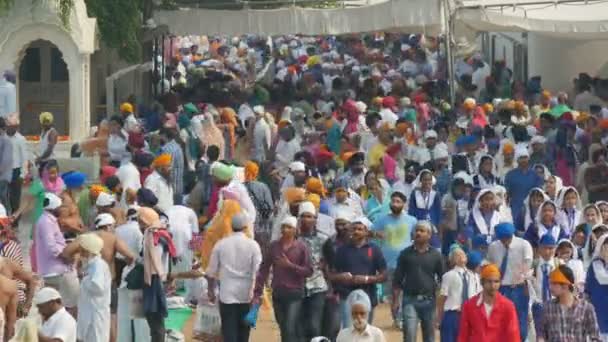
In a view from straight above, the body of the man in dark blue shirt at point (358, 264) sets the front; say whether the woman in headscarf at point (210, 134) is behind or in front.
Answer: behind

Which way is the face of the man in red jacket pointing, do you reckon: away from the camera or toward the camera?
toward the camera

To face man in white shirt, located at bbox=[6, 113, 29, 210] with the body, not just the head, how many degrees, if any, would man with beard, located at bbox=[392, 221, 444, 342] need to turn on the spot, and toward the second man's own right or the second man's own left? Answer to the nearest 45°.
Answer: approximately 135° to the second man's own right

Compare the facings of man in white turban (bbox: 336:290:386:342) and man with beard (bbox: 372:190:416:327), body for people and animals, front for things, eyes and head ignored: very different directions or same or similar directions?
same or similar directions

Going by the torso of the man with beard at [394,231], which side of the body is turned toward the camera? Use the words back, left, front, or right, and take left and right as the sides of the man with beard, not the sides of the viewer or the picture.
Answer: front

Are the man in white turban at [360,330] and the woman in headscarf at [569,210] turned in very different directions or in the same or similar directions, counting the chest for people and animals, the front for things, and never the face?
same or similar directions

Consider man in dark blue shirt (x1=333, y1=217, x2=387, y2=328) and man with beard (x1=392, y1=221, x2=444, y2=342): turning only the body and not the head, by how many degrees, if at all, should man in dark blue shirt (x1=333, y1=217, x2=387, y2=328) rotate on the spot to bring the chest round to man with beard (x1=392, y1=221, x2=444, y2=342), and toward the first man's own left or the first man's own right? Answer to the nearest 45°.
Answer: approximately 90° to the first man's own left

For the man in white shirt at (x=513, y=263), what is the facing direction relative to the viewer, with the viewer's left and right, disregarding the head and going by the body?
facing the viewer

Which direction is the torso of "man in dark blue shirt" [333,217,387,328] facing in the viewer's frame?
toward the camera

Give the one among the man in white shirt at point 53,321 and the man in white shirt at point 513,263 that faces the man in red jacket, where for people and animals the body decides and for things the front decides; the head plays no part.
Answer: the man in white shirt at point 513,263

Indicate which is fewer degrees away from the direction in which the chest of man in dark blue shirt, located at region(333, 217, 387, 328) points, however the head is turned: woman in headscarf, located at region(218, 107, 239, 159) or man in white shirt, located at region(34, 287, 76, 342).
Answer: the man in white shirt
